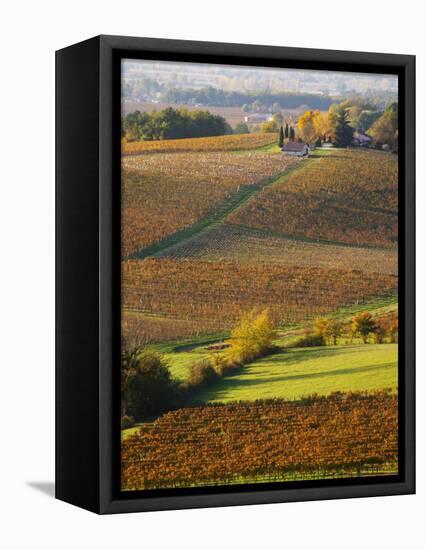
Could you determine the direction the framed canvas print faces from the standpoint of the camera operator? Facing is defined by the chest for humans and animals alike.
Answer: facing the viewer and to the right of the viewer
